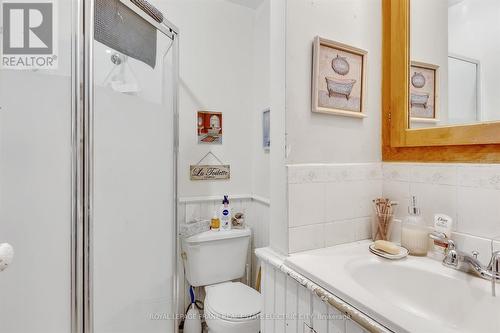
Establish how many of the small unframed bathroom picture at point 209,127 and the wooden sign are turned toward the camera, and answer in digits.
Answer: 2

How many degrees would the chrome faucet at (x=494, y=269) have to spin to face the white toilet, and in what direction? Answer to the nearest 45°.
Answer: approximately 45° to its right

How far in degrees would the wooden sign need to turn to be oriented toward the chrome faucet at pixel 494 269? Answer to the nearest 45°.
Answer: approximately 45° to its left

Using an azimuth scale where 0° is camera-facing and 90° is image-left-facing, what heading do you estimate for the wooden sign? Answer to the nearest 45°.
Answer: approximately 0°
